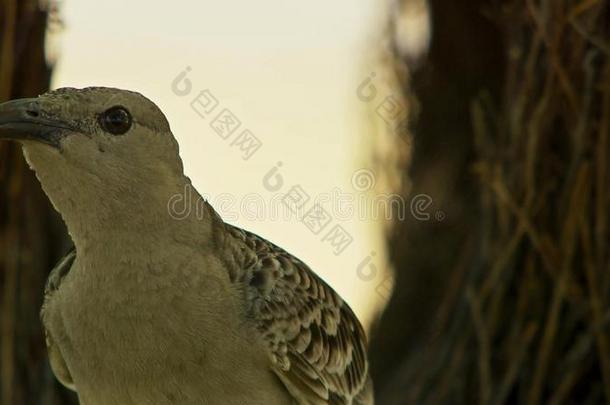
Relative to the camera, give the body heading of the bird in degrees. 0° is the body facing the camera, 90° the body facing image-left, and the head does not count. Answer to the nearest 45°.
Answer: approximately 45°
